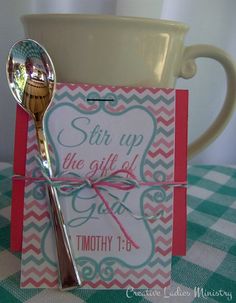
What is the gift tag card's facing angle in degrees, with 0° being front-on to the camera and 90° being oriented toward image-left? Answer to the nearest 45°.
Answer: approximately 0°
